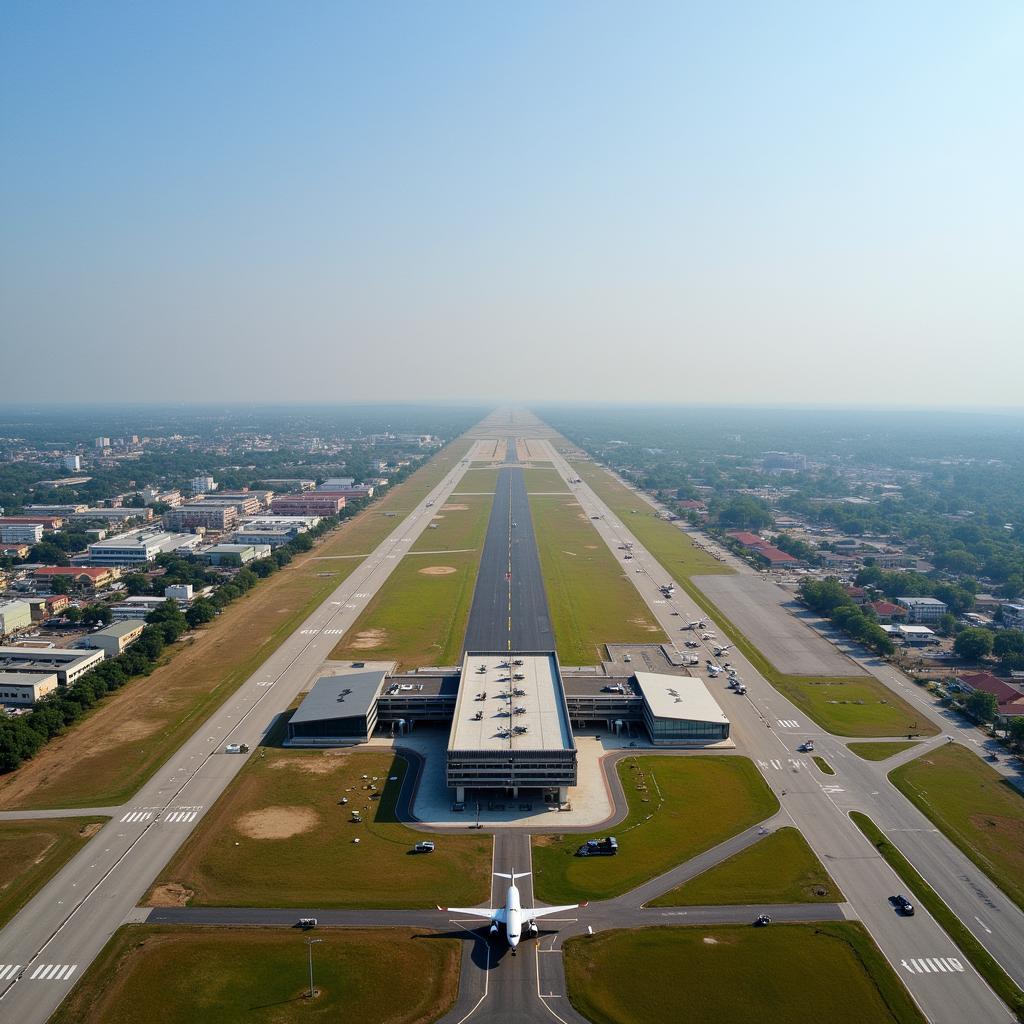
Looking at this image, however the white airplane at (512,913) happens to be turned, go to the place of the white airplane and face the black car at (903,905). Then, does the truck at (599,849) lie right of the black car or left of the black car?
left

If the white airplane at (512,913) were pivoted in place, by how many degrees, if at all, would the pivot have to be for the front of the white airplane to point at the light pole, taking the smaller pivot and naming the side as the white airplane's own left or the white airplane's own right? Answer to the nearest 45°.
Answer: approximately 90° to the white airplane's own right

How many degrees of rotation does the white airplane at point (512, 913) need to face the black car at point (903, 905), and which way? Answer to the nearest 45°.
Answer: approximately 90° to its left

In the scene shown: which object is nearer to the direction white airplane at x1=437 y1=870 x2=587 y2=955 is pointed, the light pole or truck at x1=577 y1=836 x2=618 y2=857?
the light pole

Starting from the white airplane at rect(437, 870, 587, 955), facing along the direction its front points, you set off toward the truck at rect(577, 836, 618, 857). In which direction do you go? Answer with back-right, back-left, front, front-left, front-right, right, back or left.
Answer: back-left

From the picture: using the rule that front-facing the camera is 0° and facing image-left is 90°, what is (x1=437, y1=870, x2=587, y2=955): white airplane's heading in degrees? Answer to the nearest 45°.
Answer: approximately 0°

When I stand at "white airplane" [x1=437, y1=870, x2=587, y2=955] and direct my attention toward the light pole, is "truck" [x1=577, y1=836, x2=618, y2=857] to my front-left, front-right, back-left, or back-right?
back-right
